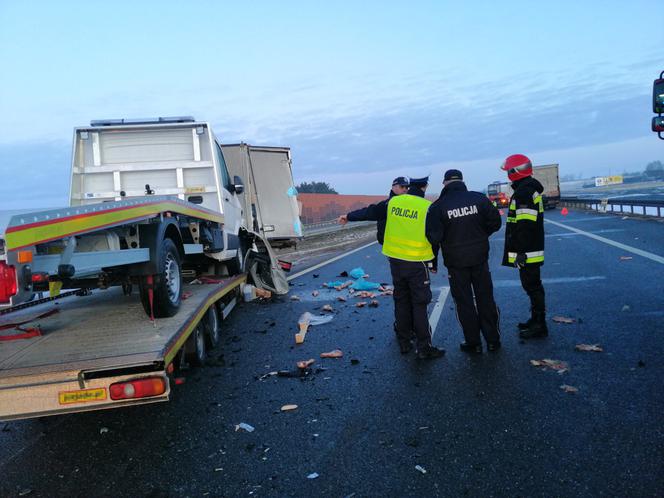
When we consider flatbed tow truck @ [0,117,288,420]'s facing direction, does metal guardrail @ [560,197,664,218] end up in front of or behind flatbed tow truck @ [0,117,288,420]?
in front

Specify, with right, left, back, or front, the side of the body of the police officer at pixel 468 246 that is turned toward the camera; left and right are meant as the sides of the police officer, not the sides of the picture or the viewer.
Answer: back

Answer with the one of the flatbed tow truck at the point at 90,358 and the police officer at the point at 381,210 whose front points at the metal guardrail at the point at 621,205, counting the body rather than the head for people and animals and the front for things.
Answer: the flatbed tow truck

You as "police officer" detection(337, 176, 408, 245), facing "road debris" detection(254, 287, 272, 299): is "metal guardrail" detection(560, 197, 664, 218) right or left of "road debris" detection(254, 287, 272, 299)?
right

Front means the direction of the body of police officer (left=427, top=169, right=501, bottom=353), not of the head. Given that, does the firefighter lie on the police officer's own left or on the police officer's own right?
on the police officer's own right

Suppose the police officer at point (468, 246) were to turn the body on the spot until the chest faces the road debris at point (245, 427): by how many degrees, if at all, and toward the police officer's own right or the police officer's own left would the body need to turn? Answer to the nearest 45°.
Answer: approximately 135° to the police officer's own left

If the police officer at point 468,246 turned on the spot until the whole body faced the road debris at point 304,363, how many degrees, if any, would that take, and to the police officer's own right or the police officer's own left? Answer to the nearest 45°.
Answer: approximately 90° to the police officer's own left

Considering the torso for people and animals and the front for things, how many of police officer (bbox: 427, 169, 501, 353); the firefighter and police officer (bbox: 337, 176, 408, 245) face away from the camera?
1
